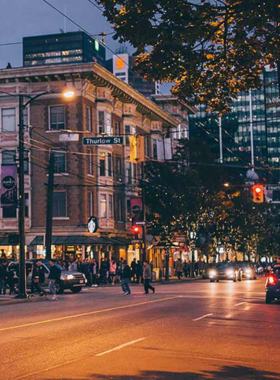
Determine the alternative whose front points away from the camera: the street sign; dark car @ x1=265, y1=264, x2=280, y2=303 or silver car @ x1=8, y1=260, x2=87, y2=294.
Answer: dark car @ x1=265, y1=264, x2=280, y2=303

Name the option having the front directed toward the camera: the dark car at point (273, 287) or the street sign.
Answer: the street sign

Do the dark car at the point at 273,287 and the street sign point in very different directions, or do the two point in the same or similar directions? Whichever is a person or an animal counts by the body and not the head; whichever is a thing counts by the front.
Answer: very different directions

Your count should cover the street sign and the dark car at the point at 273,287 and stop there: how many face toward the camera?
1

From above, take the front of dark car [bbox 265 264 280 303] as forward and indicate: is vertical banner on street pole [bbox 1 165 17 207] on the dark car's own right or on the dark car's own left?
on the dark car's own left

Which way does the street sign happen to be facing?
toward the camera

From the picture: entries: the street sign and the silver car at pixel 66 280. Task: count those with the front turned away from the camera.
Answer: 0

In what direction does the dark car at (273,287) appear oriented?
away from the camera

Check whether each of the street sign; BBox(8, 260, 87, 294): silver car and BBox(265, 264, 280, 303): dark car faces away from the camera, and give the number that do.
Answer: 1

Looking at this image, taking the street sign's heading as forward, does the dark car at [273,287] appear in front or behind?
in front

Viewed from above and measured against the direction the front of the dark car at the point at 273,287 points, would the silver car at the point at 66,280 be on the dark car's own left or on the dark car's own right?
on the dark car's own left
